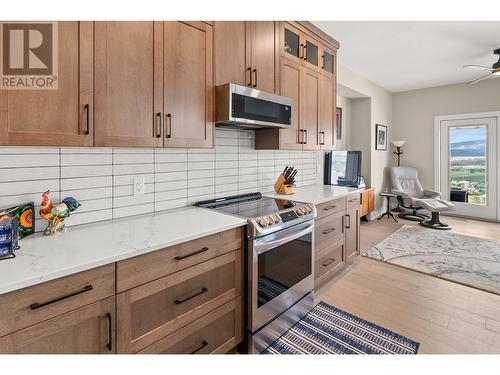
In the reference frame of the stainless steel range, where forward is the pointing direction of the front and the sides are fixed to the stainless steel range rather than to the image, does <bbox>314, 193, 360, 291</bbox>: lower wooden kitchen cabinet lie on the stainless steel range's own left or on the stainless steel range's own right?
on the stainless steel range's own left

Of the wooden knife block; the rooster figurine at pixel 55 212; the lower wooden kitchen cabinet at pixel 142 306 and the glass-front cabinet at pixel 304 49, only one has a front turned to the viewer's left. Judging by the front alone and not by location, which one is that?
the rooster figurine

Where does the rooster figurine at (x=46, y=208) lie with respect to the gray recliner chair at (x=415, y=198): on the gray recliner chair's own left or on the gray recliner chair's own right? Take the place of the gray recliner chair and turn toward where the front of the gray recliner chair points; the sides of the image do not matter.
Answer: on the gray recliner chair's own right

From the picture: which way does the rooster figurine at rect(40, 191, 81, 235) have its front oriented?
to the viewer's left

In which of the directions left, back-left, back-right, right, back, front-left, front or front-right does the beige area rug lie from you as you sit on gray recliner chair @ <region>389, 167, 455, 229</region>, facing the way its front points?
front-right

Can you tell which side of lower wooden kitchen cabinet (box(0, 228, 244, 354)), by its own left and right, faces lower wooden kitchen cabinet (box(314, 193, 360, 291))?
left

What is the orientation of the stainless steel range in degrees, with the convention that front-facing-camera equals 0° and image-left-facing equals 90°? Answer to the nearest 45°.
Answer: approximately 315°
